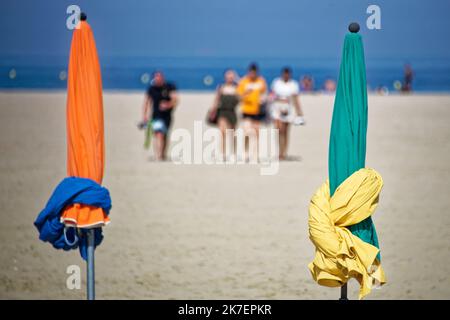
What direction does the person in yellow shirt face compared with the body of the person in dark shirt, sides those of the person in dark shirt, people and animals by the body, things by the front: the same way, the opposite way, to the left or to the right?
the same way

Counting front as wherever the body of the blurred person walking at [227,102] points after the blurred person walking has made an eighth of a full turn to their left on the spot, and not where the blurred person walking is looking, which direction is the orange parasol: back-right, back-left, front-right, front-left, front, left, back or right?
front-right

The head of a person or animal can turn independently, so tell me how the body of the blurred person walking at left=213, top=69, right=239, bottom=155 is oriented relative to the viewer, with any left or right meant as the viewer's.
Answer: facing the viewer

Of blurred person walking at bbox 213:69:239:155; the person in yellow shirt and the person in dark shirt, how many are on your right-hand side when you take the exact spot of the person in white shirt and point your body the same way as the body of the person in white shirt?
3

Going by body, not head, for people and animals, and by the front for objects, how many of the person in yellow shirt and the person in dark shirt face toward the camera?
2

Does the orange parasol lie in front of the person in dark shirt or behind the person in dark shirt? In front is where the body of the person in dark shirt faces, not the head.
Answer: in front

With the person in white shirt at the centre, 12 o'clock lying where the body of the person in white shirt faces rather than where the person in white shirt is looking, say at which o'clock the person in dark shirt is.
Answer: The person in dark shirt is roughly at 3 o'clock from the person in white shirt.

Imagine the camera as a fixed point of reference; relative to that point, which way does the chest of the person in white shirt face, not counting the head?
toward the camera

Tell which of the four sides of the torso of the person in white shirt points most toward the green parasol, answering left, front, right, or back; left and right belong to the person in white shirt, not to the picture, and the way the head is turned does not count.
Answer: front

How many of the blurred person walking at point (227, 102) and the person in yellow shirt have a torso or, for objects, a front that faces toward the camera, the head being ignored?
2

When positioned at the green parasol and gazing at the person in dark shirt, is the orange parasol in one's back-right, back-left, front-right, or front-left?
front-left

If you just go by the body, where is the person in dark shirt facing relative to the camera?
toward the camera

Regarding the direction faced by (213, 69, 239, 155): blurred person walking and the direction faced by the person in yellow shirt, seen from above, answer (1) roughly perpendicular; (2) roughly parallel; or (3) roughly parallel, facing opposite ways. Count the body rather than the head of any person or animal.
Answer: roughly parallel
